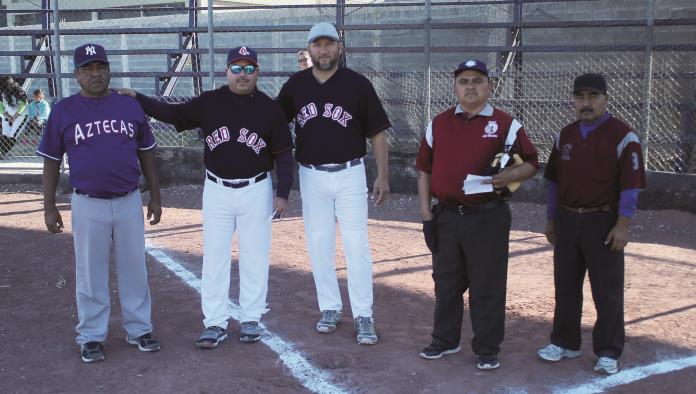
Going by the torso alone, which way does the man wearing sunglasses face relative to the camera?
toward the camera

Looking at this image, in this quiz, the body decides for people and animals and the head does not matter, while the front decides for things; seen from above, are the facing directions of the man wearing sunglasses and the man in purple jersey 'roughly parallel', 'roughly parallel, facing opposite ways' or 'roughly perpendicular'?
roughly parallel

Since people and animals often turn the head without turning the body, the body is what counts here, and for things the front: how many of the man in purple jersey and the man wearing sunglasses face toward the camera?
2

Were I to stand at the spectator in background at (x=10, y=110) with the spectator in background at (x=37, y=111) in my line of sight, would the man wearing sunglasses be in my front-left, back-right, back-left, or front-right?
front-right

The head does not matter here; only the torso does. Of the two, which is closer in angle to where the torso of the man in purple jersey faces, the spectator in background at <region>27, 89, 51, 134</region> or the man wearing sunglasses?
the man wearing sunglasses

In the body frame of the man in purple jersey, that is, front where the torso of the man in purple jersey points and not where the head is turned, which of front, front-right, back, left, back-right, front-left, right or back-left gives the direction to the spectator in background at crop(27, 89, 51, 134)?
back

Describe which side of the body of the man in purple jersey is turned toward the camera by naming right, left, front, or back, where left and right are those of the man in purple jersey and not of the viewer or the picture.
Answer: front

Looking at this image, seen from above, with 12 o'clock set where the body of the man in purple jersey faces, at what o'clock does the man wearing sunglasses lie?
The man wearing sunglasses is roughly at 9 o'clock from the man in purple jersey.

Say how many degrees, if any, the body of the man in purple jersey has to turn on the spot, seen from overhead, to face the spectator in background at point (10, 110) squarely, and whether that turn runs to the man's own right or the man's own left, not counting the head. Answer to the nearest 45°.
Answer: approximately 180°

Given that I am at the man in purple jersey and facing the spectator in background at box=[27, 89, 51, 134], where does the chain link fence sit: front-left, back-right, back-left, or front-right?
front-right

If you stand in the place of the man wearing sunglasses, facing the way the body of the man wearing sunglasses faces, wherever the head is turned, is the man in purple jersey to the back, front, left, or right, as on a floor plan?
right

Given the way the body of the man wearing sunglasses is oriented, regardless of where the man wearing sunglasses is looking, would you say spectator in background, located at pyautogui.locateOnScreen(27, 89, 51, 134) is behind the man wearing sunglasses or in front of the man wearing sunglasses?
behind

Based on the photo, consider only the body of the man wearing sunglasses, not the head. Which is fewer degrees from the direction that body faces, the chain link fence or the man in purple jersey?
the man in purple jersey
